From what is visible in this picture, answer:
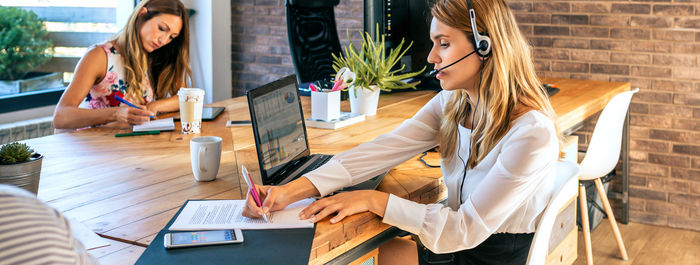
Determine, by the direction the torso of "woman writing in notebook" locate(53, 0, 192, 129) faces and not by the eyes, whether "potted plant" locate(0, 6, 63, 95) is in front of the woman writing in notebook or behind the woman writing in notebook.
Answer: behind

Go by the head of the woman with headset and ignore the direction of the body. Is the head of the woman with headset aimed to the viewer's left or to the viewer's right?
to the viewer's left

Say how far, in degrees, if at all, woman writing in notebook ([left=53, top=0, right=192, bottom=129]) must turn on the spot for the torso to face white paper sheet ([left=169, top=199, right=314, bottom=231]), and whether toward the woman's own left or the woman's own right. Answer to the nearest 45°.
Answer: approximately 45° to the woman's own right

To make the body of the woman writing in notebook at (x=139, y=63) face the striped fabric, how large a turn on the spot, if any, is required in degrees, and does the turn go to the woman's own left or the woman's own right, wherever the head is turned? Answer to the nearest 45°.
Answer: approximately 45° to the woman's own right

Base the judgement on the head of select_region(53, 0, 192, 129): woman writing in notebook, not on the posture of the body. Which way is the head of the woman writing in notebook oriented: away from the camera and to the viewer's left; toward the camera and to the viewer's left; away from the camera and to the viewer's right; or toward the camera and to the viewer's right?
toward the camera and to the viewer's right

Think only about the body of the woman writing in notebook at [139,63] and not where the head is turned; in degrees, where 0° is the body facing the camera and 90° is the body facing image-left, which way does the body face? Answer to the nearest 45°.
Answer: approximately 315°

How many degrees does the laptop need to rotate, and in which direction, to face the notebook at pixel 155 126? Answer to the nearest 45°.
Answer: approximately 180°

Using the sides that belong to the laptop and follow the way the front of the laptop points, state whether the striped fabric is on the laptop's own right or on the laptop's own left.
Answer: on the laptop's own right

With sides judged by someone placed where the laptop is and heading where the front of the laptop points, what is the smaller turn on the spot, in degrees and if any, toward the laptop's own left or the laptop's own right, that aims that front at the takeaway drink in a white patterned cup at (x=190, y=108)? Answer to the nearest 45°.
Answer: approximately 180°

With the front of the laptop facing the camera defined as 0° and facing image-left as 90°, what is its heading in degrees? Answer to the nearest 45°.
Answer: approximately 315°

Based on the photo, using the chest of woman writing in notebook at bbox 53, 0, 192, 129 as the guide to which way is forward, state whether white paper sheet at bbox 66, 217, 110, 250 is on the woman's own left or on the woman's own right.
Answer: on the woman's own right
